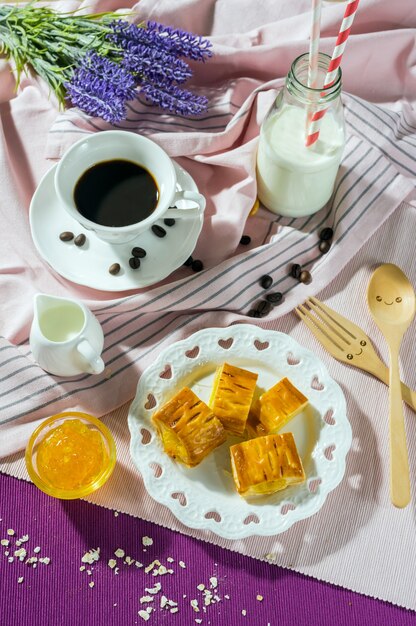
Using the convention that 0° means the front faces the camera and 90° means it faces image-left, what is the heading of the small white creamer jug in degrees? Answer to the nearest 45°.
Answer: approximately 135°
